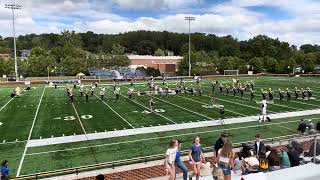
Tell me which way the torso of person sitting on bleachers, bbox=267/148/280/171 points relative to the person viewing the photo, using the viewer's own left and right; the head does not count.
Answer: facing away from the viewer

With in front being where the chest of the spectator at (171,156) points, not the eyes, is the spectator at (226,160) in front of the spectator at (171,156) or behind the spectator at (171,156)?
in front

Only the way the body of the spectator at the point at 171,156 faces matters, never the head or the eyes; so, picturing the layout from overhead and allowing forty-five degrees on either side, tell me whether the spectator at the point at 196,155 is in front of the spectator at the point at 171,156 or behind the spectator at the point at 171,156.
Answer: in front

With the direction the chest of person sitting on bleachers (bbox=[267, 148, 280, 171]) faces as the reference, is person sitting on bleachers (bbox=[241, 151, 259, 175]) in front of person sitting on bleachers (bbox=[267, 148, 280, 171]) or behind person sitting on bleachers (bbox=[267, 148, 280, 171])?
behind

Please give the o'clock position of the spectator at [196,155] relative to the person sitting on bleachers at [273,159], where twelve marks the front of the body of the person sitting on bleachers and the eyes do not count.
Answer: The spectator is roughly at 8 o'clock from the person sitting on bleachers.

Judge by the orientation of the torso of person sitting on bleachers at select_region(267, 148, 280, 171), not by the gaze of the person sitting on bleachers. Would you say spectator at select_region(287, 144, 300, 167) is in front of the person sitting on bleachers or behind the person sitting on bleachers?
in front
